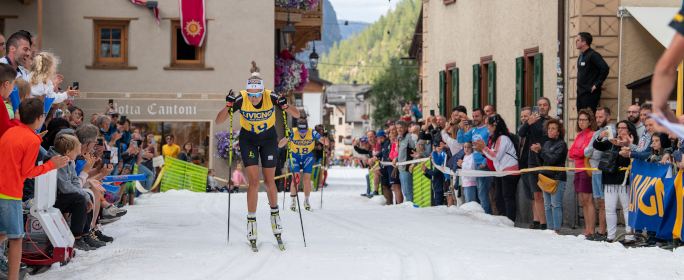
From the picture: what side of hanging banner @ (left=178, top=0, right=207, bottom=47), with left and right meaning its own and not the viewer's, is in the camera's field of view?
front

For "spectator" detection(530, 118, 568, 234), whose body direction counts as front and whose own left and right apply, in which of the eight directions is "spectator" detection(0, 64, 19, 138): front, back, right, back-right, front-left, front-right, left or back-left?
front

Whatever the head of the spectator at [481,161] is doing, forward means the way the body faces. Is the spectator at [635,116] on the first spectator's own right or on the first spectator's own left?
on the first spectator's own left

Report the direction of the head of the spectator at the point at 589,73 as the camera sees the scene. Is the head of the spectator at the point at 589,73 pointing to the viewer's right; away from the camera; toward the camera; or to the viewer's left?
to the viewer's left

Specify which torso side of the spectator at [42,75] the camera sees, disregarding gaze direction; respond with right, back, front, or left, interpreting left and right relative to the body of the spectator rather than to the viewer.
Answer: right

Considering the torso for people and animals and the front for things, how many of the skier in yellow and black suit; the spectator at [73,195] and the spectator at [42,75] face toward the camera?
1

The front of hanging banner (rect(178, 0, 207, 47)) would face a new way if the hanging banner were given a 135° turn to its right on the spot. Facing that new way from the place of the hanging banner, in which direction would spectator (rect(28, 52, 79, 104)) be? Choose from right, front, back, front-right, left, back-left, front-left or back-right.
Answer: back-left

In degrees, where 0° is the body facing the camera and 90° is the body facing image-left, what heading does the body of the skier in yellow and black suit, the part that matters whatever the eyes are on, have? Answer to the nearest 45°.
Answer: approximately 0°
